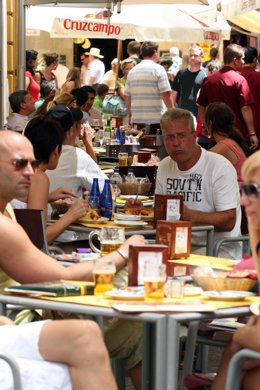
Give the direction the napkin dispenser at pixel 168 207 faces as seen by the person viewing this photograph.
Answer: facing the viewer

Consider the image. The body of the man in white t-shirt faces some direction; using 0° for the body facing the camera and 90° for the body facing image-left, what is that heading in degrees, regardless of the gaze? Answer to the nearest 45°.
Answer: approximately 45°

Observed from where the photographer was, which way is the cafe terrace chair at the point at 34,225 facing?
facing away from the viewer and to the right of the viewer

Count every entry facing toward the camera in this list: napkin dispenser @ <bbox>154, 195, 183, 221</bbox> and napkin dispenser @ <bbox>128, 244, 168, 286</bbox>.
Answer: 2

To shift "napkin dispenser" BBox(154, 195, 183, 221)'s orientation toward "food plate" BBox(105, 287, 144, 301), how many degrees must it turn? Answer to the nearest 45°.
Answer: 0° — it already faces it

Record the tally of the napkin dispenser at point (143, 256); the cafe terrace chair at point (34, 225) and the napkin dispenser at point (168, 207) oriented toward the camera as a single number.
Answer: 2

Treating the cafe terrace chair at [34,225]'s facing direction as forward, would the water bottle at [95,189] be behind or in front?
in front

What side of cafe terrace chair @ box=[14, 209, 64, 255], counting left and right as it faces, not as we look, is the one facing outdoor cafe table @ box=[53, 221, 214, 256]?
front

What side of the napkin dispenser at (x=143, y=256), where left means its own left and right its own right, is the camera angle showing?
front

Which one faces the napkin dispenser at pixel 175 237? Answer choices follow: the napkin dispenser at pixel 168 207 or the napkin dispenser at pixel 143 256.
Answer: the napkin dispenser at pixel 168 207

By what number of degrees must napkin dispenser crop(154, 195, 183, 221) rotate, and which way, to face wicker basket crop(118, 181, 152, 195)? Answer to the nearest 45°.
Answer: approximately 180°

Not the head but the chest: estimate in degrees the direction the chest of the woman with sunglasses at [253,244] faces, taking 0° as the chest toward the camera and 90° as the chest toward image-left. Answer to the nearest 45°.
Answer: approximately 45°

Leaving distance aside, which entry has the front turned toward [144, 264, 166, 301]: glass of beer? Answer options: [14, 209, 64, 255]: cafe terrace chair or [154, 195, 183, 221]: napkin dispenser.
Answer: the napkin dispenser

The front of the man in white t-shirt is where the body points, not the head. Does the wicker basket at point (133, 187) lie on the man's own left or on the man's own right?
on the man's own right
